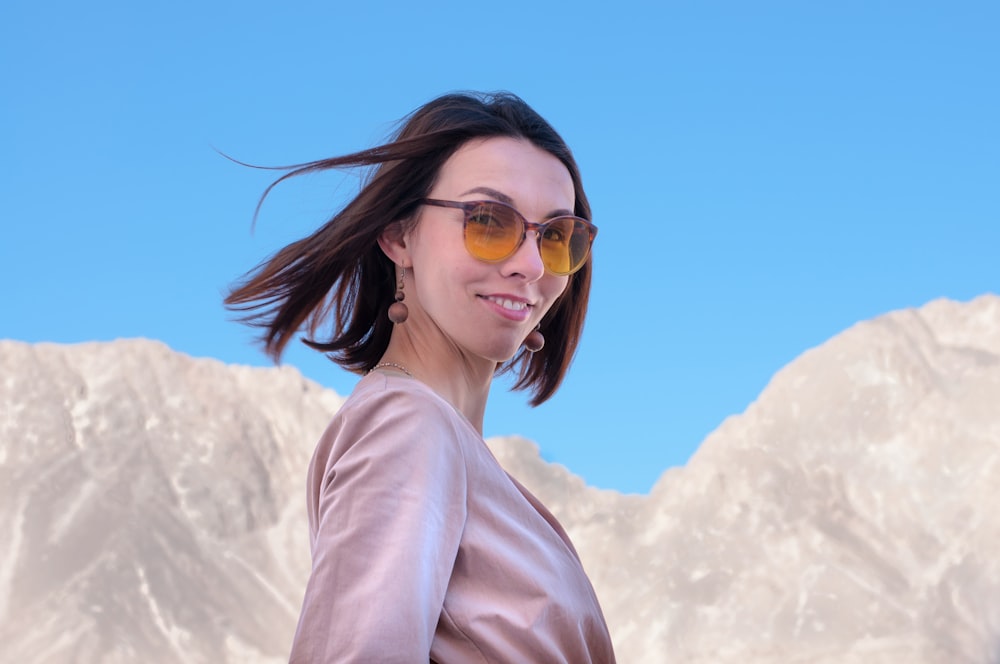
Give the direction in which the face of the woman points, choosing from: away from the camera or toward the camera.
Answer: toward the camera

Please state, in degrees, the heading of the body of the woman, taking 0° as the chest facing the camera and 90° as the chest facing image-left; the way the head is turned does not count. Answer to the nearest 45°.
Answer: approximately 270°

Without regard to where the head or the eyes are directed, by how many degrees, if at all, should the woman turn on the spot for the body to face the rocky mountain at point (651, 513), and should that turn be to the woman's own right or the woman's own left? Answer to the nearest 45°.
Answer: approximately 90° to the woman's own left
